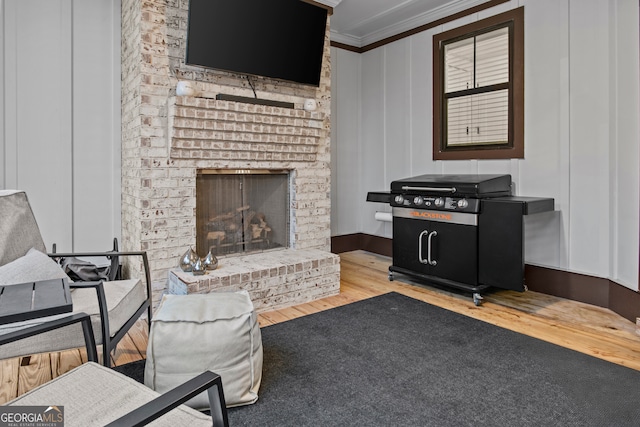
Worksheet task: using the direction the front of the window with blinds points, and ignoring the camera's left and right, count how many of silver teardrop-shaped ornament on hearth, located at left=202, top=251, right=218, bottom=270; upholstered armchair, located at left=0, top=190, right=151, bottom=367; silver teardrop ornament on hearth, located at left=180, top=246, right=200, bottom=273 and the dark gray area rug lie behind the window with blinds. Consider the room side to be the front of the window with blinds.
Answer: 0

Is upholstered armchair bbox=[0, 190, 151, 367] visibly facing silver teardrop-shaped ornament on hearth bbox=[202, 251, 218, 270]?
no

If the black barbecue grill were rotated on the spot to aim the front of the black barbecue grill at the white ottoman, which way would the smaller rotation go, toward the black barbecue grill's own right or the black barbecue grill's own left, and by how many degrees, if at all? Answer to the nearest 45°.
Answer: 0° — it already faces it

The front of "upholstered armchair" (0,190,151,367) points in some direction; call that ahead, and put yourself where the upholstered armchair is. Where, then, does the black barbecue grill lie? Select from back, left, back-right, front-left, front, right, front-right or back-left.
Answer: front-left

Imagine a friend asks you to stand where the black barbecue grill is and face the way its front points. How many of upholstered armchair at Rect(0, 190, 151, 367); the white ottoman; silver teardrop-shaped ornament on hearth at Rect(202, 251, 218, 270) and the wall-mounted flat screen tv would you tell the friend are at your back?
0

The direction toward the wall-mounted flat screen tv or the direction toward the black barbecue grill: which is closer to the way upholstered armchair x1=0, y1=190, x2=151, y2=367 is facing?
the black barbecue grill

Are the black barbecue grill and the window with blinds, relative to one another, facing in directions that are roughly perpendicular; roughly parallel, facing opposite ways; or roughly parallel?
roughly parallel

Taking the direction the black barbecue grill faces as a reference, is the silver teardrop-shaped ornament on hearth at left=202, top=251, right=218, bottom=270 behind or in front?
in front

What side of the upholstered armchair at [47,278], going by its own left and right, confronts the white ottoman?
front

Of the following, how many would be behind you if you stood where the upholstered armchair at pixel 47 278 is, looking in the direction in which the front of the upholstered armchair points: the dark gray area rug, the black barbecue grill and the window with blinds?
0

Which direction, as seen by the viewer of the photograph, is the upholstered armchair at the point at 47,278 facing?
facing the viewer and to the right of the viewer

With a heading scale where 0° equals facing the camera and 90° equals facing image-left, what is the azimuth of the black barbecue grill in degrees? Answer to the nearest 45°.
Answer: approximately 45°

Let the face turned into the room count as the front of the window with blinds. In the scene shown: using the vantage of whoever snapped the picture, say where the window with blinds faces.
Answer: facing the viewer and to the left of the viewer

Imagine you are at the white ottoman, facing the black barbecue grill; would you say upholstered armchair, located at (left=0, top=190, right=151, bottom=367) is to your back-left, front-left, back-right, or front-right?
back-left

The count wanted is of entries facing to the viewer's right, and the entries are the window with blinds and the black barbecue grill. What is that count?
0

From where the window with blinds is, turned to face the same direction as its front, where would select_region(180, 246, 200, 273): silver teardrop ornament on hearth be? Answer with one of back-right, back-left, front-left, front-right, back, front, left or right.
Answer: front
